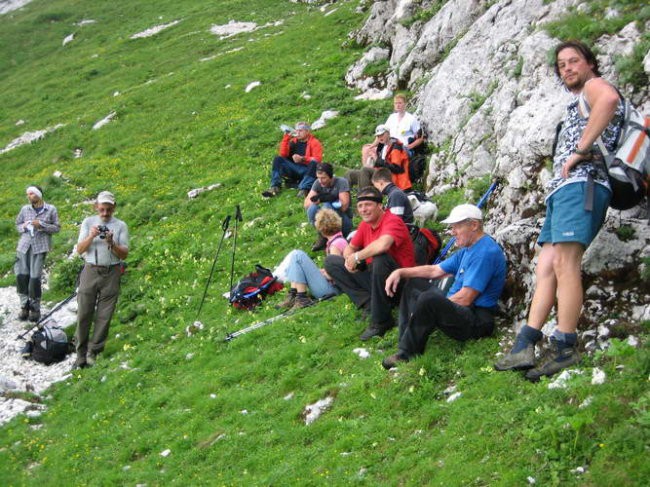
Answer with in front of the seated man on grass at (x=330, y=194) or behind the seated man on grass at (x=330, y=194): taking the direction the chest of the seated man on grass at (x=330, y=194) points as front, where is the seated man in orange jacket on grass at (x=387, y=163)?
behind

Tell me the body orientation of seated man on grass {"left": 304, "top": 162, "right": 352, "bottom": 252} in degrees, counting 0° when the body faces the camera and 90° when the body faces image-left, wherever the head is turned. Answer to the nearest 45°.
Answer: approximately 45°

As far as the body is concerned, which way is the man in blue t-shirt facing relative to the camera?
to the viewer's left

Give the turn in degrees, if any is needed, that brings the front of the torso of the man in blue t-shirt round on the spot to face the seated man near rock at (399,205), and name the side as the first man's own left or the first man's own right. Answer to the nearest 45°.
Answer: approximately 90° to the first man's own right

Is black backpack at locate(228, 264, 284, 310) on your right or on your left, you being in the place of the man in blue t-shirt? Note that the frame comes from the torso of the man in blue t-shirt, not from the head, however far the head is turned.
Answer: on your right

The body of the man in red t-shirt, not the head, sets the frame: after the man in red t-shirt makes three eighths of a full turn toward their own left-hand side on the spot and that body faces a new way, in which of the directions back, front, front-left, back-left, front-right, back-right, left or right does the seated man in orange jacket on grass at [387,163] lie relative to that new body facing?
left

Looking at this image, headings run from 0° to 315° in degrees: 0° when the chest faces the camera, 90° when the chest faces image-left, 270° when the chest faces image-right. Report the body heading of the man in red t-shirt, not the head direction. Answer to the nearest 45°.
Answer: approximately 45°

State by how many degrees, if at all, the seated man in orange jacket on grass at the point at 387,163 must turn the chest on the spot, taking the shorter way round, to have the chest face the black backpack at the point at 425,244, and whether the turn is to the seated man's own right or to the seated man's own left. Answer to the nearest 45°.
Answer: approximately 45° to the seated man's own left
